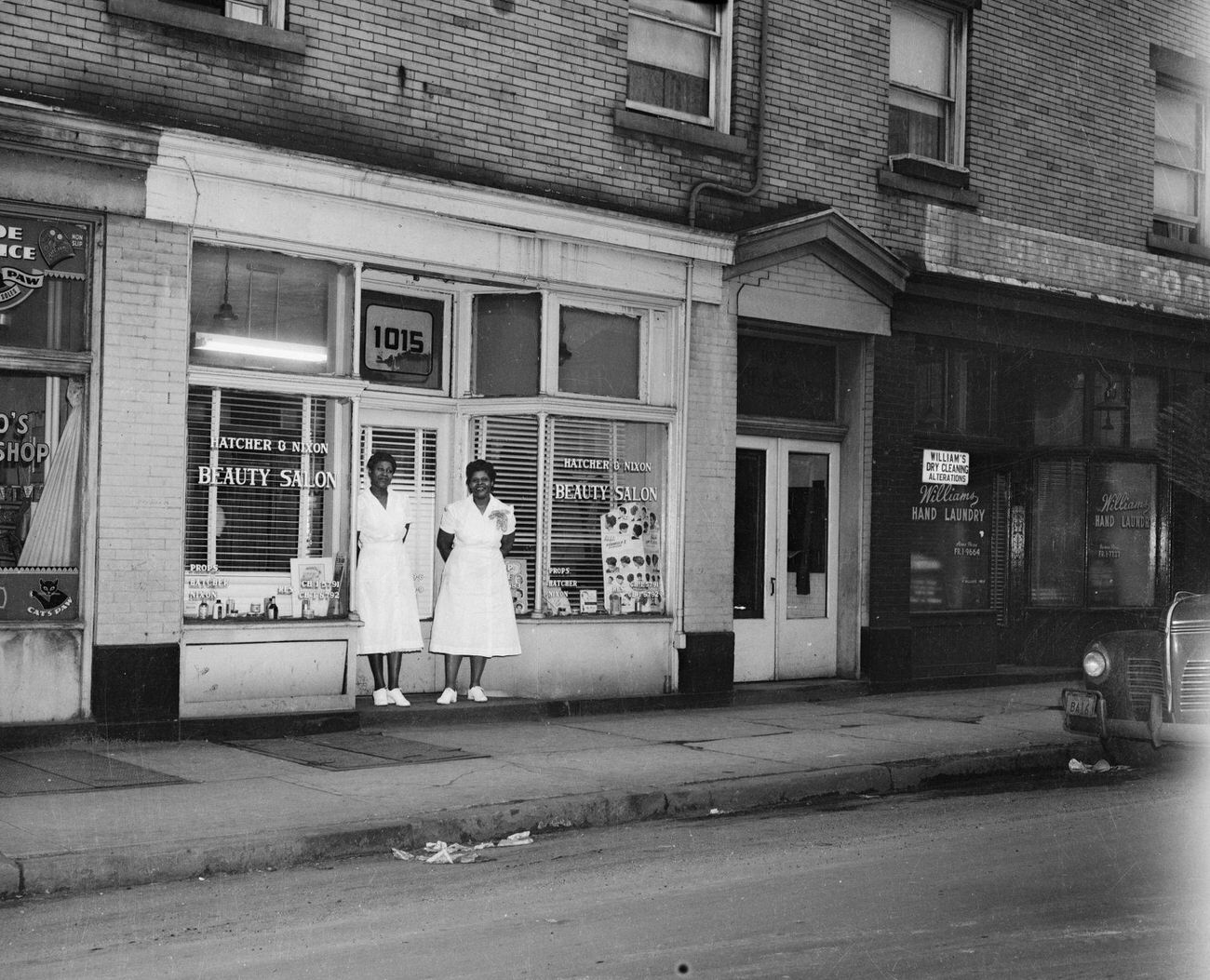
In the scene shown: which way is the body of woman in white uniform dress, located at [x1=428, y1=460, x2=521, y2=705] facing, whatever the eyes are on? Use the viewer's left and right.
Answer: facing the viewer

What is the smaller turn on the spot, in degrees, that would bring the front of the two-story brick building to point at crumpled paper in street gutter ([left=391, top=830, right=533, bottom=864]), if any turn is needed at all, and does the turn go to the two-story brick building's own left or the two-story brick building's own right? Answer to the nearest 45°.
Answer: approximately 45° to the two-story brick building's own right

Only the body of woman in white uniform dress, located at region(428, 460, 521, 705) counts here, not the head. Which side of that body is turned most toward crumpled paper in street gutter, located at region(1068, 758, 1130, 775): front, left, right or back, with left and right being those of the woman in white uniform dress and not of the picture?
left

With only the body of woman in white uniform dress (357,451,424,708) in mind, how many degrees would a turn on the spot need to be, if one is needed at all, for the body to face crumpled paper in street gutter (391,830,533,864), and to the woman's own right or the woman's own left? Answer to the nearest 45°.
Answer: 0° — they already face it

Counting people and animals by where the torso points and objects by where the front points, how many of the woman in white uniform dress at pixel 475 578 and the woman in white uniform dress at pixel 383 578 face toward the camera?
2

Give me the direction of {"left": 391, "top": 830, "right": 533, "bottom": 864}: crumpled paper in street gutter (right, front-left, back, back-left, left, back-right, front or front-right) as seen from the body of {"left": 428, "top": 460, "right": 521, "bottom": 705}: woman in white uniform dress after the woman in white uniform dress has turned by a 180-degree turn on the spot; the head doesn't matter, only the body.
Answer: back

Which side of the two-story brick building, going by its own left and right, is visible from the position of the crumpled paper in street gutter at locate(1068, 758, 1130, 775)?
front

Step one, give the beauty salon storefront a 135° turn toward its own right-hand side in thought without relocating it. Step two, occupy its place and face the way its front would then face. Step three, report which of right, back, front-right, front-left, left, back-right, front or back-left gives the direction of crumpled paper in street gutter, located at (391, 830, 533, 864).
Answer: left

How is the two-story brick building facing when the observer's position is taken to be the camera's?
facing the viewer and to the right of the viewer

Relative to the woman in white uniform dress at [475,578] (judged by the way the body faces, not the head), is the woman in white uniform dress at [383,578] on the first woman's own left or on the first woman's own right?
on the first woman's own right
